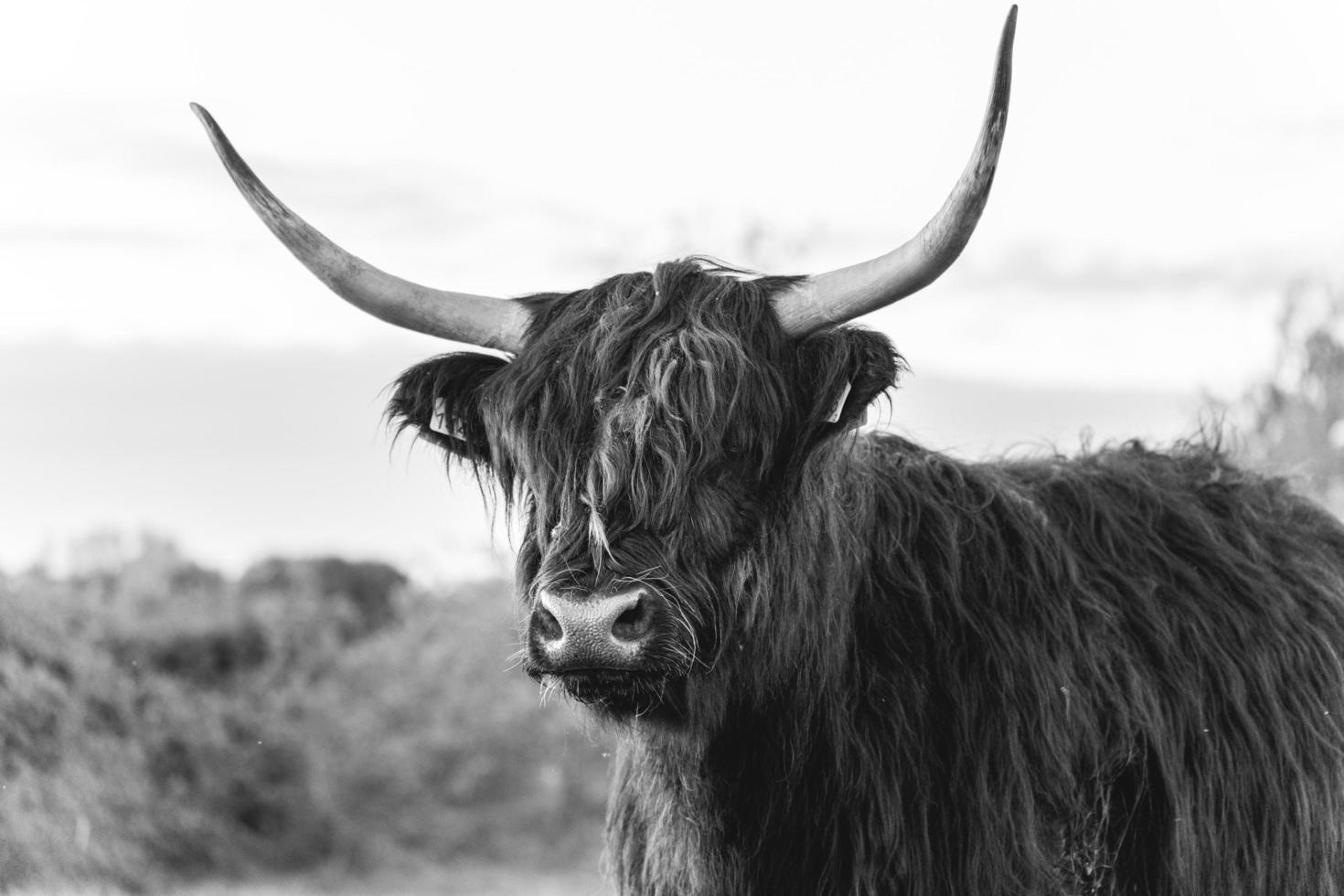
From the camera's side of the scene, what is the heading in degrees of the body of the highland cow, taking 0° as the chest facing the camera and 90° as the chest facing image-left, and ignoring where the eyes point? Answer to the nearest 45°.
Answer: approximately 45°
